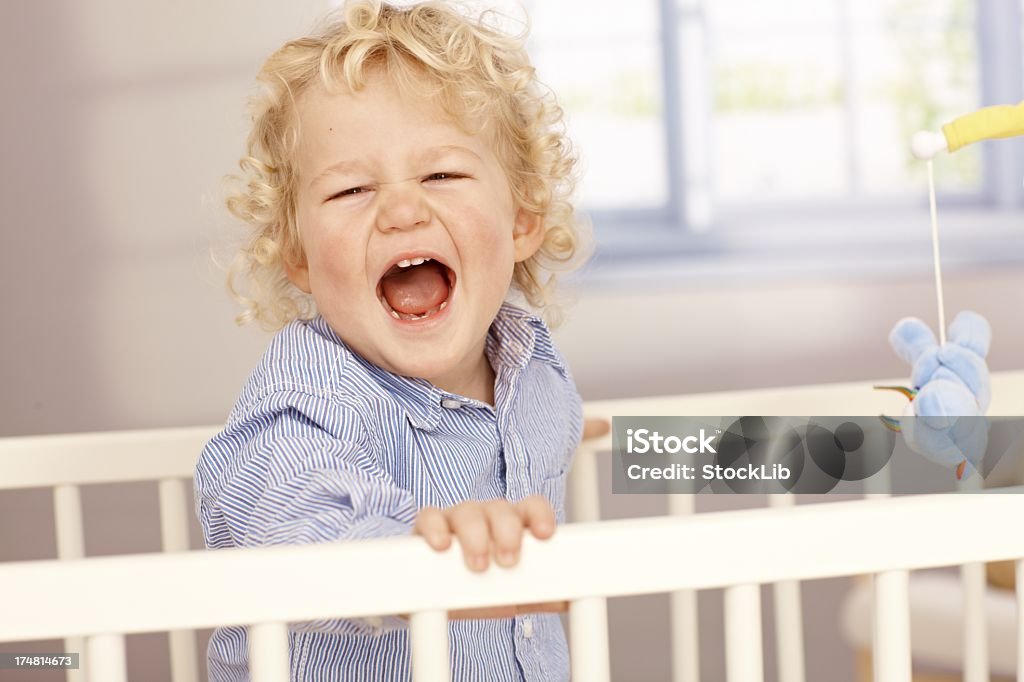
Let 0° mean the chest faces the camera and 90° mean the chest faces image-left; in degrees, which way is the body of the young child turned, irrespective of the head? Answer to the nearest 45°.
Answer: approximately 315°
